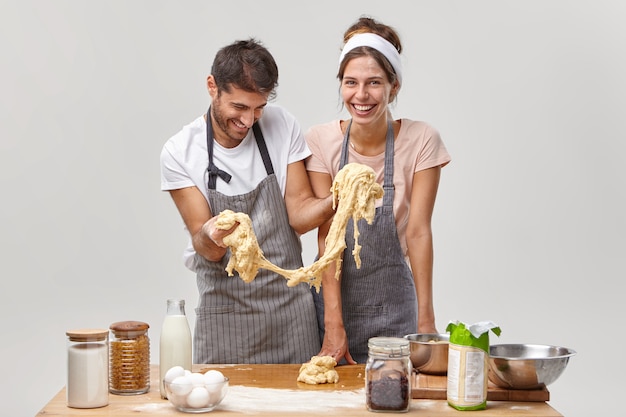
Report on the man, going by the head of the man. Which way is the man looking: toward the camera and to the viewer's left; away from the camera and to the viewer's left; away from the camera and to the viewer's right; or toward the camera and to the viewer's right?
toward the camera and to the viewer's right

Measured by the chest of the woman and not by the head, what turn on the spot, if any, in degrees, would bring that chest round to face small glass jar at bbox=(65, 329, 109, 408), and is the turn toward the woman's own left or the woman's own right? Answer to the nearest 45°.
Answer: approximately 45° to the woman's own right

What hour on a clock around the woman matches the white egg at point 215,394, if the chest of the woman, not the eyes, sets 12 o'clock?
The white egg is roughly at 1 o'clock from the woman.

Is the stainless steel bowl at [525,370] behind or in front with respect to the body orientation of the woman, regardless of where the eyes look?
in front

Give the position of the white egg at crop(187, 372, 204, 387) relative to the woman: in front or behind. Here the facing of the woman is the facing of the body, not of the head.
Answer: in front

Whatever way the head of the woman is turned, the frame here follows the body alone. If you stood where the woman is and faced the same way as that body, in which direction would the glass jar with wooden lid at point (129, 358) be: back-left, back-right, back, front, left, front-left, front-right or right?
front-right

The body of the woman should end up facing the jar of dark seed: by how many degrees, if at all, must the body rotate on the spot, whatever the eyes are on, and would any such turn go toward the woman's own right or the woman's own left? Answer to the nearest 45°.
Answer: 0° — they already face it

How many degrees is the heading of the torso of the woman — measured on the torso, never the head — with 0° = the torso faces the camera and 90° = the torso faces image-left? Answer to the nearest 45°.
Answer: approximately 0°

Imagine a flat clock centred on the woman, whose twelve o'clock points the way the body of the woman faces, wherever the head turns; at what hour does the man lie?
The man is roughly at 3 o'clock from the woman.

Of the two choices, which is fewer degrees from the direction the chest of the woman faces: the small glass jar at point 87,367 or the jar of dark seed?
the jar of dark seed
